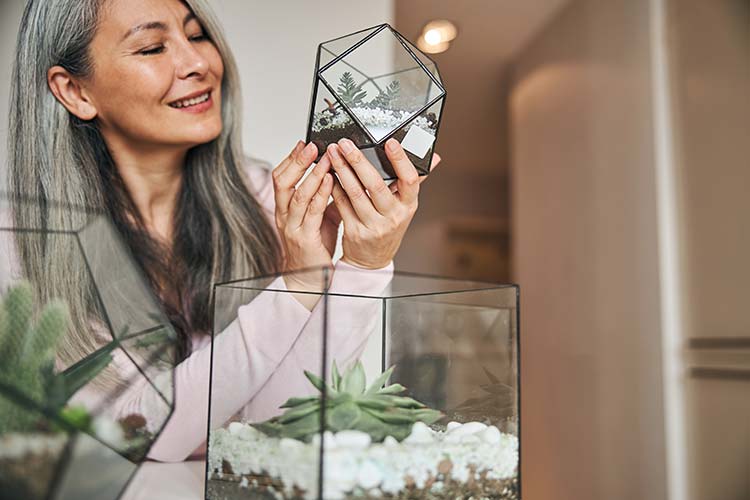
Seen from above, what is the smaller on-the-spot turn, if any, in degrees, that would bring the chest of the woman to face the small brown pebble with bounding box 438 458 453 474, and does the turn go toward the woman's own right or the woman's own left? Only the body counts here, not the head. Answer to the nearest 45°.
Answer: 0° — they already face it

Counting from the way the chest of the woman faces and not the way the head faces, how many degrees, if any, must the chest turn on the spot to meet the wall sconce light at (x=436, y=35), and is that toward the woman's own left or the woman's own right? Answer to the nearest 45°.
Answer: approximately 90° to the woman's own left

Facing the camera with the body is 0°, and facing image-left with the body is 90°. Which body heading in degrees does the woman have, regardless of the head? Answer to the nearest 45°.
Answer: approximately 315°
